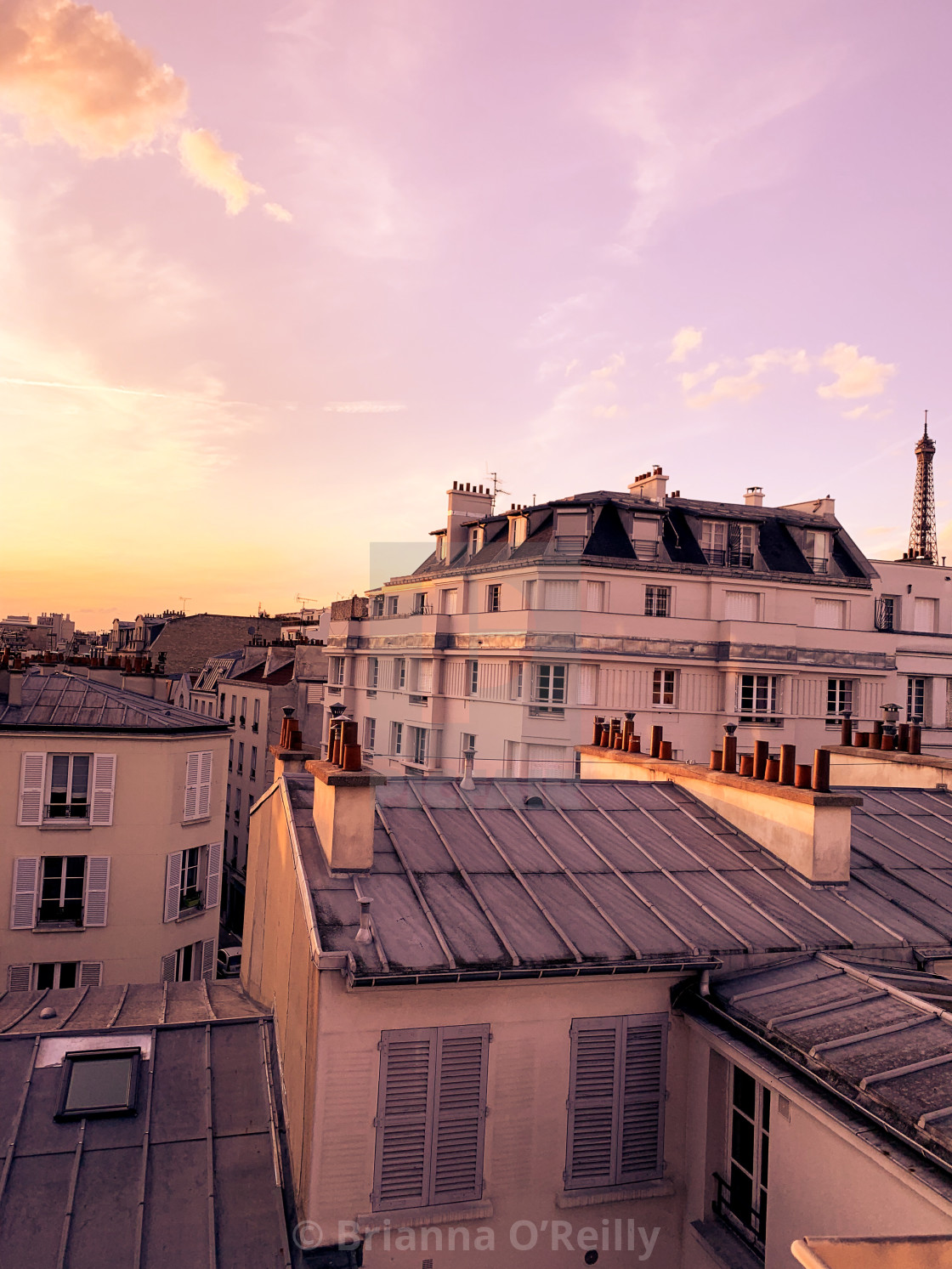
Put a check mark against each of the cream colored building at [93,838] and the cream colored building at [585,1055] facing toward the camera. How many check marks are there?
2

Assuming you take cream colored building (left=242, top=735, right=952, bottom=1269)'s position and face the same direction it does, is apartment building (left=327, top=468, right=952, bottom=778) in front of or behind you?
behind

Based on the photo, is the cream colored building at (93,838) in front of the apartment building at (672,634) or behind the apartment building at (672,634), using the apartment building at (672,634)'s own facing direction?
in front

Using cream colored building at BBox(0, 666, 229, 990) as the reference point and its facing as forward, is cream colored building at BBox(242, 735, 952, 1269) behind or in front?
in front

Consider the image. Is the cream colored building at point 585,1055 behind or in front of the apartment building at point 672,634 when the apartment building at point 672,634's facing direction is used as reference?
in front

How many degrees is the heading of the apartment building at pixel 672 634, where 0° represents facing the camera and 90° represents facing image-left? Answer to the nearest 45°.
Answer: approximately 0°

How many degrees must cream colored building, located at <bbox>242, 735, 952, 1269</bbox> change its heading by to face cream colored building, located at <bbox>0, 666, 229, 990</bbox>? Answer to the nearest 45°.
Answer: approximately 135° to its right

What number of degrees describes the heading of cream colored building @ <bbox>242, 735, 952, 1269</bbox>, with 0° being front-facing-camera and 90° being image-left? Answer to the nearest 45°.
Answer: approximately 0°
